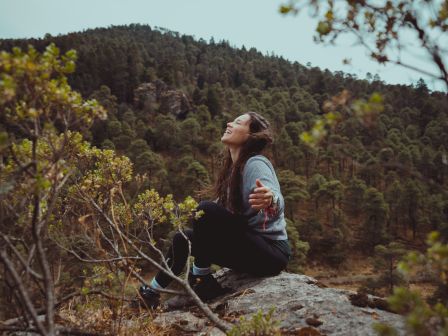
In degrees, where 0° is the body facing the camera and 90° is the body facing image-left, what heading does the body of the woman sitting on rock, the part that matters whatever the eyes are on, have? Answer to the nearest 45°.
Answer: approximately 90°

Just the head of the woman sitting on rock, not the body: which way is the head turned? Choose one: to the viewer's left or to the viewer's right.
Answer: to the viewer's left
